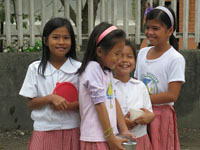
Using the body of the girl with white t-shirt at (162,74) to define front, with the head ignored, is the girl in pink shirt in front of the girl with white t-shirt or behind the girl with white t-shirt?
in front

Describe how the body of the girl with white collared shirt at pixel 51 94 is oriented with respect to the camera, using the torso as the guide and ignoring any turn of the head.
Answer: toward the camera

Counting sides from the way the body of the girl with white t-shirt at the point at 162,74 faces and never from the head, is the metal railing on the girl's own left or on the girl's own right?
on the girl's own right

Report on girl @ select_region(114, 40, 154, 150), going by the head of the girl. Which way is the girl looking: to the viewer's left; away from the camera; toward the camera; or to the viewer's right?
toward the camera

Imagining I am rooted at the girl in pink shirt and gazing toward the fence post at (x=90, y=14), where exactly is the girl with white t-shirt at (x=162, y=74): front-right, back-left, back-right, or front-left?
front-right

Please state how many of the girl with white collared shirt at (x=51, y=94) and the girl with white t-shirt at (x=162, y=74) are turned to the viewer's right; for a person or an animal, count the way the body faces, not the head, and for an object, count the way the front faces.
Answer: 0

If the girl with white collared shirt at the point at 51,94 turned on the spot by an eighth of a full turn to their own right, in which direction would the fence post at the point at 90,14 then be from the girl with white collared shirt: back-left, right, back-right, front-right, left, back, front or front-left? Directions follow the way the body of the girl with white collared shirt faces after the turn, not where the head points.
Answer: back-right

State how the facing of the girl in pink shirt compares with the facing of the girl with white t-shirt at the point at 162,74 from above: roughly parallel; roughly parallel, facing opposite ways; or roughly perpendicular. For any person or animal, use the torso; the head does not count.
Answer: roughly perpendicular

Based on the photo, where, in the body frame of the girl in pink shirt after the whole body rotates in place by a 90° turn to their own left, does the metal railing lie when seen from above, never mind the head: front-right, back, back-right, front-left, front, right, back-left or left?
front-left

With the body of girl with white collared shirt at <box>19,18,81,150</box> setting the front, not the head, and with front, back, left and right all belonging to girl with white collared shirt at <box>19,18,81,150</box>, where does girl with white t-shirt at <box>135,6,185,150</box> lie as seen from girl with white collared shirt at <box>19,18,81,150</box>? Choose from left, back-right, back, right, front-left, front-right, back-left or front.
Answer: left

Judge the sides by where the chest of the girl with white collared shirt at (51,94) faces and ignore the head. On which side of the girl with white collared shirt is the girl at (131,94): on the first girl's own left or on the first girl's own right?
on the first girl's own left

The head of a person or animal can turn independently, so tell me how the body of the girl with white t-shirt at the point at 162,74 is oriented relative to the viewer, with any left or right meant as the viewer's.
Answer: facing the viewer and to the left of the viewer

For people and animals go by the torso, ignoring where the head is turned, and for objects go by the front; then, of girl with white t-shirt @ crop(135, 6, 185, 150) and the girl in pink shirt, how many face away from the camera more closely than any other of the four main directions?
0

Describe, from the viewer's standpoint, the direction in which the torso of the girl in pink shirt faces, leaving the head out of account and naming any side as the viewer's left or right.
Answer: facing the viewer and to the right of the viewer
